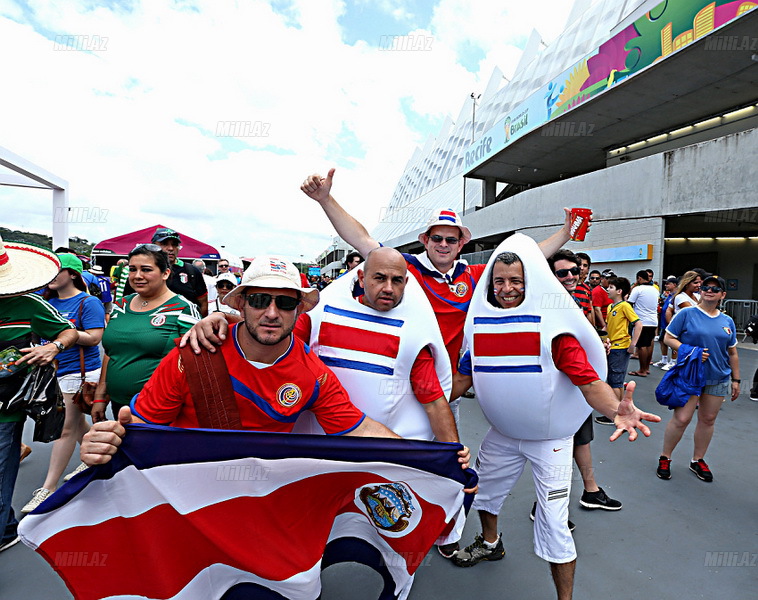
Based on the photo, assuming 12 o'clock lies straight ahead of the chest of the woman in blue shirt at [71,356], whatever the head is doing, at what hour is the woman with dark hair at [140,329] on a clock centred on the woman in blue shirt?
The woman with dark hair is roughly at 10 o'clock from the woman in blue shirt.

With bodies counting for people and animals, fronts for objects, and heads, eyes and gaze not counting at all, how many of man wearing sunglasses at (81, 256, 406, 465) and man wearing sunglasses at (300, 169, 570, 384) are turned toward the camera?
2

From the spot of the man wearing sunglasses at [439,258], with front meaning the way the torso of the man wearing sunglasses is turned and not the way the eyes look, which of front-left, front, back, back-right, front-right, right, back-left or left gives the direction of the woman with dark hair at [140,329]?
right

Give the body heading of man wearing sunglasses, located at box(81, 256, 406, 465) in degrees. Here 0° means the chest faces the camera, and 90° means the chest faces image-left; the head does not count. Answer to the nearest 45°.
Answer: approximately 0°

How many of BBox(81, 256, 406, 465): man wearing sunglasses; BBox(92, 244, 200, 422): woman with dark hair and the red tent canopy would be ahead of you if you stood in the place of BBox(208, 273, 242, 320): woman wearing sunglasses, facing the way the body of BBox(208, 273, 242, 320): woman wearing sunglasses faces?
2

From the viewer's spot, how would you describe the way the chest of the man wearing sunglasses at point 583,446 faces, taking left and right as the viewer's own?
facing the viewer and to the right of the viewer

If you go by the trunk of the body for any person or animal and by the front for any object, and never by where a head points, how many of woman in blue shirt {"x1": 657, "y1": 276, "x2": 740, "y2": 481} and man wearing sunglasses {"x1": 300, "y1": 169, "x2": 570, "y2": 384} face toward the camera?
2

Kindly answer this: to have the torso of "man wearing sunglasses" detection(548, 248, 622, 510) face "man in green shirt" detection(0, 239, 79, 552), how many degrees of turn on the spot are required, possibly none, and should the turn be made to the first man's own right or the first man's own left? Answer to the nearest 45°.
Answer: approximately 90° to the first man's own right

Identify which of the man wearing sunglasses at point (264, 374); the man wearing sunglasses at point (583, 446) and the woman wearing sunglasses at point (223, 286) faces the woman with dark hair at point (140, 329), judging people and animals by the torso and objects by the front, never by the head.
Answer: the woman wearing sunglasses at point (223, 286)
